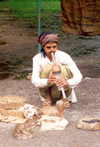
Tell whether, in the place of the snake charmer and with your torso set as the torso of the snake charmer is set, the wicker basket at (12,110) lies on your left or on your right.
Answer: on your right

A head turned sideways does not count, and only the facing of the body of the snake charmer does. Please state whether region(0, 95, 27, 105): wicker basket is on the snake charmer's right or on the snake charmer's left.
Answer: on the snake charmer's right

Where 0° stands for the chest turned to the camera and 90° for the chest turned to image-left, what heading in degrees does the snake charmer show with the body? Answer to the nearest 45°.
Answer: approximately 0°
